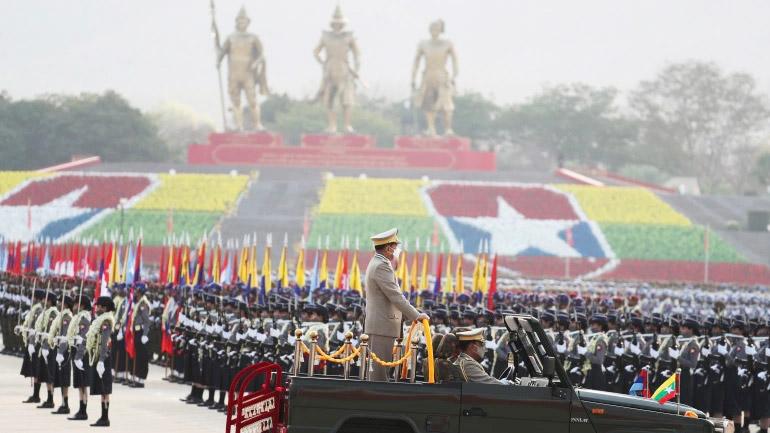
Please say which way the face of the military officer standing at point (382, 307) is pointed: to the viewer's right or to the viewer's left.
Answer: to the viewer's right

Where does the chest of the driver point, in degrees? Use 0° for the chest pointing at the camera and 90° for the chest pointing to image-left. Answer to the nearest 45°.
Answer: approximately 270°

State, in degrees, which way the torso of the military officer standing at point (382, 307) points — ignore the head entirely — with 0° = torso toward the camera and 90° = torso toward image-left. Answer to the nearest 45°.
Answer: approximately 270°

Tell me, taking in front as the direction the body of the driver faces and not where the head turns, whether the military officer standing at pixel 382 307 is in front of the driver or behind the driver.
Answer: behind

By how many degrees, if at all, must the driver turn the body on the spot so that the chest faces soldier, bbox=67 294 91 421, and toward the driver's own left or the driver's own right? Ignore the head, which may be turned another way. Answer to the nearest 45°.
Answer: approximately 135° to the driver's own left

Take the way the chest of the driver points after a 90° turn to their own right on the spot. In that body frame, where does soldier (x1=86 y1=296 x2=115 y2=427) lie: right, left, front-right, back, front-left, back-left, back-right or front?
back-right

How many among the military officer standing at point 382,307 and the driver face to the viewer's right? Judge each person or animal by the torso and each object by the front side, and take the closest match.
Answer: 2

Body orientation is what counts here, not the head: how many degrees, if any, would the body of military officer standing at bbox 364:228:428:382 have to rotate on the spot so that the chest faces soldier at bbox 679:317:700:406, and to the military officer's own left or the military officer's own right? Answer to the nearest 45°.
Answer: approximately 45° to the military officer's own left

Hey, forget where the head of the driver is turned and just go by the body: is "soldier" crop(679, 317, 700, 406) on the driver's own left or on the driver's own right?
on the driver's own left

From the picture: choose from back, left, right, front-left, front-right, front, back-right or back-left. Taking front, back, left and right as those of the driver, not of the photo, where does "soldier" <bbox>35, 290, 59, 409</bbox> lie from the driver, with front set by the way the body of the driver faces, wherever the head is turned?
back-left
